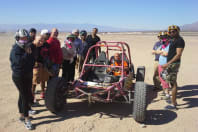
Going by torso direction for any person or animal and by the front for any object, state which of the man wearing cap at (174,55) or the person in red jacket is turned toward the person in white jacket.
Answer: the man wearing cap

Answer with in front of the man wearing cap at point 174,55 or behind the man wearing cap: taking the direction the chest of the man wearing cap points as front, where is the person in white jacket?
in front

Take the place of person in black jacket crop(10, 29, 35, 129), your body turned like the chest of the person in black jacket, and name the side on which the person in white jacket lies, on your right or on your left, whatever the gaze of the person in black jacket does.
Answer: on your left

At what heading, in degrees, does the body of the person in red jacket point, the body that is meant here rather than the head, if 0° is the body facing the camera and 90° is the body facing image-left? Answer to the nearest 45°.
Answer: approximately 315°

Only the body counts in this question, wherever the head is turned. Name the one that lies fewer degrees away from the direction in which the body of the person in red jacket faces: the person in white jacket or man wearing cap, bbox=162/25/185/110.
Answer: the man wearing cap

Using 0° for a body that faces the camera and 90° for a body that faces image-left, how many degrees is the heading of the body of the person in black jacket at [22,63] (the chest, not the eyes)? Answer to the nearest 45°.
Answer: approximately 315°

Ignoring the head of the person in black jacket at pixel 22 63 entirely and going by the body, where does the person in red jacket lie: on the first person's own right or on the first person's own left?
on the first person's own left

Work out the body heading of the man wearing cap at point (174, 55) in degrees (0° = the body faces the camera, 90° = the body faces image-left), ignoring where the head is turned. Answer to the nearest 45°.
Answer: approximately 90°

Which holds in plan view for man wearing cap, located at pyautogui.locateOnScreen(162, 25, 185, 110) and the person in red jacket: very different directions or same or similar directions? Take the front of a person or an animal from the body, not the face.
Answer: very different directions
